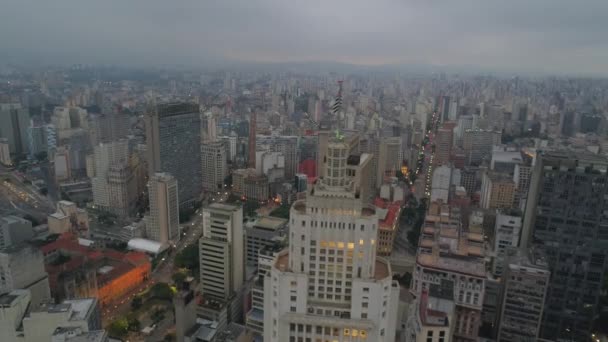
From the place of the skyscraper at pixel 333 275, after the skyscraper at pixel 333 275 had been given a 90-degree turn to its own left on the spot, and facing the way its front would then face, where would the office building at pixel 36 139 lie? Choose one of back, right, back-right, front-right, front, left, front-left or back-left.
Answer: back-left

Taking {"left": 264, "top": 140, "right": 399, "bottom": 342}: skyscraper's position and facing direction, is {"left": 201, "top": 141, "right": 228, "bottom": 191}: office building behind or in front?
behind

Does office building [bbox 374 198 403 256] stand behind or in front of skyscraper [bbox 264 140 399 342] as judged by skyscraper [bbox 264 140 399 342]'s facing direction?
behind

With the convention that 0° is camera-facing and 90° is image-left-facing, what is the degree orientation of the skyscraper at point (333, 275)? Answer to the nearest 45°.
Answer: approximately 0°

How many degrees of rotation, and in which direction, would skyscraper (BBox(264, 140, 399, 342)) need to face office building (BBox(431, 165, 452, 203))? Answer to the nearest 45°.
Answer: approximately 180°

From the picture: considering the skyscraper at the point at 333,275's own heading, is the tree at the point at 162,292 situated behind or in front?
behind

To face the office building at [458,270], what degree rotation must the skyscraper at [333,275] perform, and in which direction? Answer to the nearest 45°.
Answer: approximately 135° to its left

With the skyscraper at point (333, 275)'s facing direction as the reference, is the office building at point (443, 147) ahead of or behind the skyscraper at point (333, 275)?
behind

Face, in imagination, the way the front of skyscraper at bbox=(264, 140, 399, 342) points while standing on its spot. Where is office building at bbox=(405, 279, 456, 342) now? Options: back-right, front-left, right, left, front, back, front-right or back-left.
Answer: back-left

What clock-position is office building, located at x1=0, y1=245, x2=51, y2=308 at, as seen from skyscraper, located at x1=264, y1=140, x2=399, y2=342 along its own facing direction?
The office building is roughly at 4 o'clock from the skyscraper.

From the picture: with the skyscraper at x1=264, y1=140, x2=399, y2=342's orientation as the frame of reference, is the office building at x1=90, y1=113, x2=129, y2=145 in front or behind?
behind

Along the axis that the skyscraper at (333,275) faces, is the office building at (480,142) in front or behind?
behind

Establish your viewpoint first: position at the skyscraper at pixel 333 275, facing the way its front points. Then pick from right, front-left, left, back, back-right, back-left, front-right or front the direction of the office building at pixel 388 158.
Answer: back

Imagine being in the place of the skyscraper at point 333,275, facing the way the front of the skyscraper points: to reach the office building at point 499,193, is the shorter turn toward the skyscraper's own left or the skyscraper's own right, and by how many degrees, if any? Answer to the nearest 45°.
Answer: approximately 135° to the skyscraper's own left

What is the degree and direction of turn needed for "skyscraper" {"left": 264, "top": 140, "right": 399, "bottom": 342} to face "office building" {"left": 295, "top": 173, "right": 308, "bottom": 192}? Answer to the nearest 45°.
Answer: approximately 180°
